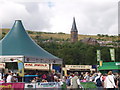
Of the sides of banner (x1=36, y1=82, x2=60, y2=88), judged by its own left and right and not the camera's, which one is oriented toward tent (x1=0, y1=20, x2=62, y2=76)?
back

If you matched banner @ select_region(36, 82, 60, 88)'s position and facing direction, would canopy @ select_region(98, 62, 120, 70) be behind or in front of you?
behind

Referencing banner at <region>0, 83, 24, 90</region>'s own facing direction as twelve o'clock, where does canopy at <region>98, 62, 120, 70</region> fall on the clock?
The canopy is roughly at 7 o'clock from the banner.

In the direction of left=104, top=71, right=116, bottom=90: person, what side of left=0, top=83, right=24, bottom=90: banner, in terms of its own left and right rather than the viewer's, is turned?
left

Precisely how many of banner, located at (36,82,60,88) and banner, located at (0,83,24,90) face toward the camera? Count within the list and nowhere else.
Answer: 2

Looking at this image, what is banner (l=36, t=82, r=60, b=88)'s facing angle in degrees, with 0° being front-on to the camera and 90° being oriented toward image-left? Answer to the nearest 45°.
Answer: approximately 0°

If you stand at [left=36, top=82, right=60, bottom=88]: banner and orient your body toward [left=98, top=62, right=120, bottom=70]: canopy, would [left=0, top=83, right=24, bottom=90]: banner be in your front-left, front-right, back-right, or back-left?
back-left

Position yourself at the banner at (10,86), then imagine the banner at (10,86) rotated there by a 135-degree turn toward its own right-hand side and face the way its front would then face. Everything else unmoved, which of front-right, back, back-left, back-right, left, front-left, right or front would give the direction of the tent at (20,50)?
front-right

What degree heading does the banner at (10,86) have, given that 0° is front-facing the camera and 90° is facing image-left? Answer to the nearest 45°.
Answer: approximately 0°

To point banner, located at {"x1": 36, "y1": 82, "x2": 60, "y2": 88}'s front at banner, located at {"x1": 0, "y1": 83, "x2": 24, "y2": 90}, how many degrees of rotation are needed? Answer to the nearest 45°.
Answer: approximately 45° to its right
